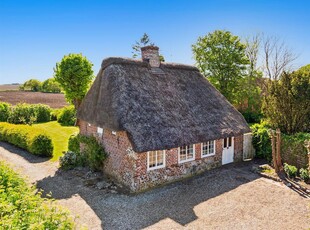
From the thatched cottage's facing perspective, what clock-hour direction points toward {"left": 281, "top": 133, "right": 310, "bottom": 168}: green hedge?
The green hedge is roughly at 10 o'clock from the thatched cottage.

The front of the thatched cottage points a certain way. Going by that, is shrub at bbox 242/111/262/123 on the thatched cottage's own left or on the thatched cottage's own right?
on the thatched cottage's own left

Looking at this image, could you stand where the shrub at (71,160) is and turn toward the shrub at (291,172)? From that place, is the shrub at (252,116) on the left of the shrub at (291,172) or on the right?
left

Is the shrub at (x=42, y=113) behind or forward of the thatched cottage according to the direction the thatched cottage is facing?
behind

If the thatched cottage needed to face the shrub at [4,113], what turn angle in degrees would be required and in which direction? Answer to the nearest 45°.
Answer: approximately 180°

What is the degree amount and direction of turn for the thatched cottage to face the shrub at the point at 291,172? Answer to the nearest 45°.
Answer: approximately 45° to its left

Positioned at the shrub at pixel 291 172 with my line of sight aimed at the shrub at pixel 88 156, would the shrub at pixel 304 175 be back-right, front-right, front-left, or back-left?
back-left

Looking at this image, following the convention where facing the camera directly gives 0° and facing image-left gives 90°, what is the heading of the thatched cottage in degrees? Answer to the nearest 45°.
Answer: approximately 315°

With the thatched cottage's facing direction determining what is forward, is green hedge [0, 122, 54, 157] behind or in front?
behind

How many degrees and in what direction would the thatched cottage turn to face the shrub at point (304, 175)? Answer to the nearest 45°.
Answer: approximately 45° to its left

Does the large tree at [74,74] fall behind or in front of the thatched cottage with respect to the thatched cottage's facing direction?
behind

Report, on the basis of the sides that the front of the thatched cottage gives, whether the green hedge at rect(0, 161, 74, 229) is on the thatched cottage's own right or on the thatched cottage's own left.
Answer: on the thatched cottage's own right

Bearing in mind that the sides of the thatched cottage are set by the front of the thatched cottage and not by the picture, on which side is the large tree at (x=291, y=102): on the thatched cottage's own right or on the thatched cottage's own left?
on the thatched cottage's own left
